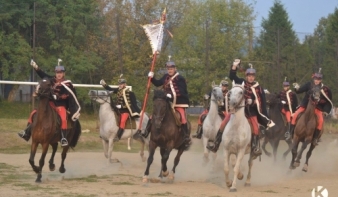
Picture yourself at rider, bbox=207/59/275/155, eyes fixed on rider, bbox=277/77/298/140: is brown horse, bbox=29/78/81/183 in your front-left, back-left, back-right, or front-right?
back-left

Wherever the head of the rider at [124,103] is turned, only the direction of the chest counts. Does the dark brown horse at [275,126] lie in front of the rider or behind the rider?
behind

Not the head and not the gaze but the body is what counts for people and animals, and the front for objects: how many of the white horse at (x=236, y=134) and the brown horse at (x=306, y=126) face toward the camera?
2

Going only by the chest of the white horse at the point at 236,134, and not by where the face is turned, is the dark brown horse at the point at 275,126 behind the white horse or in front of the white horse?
behind

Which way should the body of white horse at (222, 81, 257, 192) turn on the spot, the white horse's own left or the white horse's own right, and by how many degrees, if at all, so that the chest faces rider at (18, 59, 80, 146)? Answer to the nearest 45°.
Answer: approximately 90° to the white horse's own right

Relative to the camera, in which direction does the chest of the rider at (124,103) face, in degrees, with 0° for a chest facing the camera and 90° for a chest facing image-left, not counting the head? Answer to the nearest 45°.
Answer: approximately 45°

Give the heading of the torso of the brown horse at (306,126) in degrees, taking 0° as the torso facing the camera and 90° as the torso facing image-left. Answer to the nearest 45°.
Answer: approximately 0°
